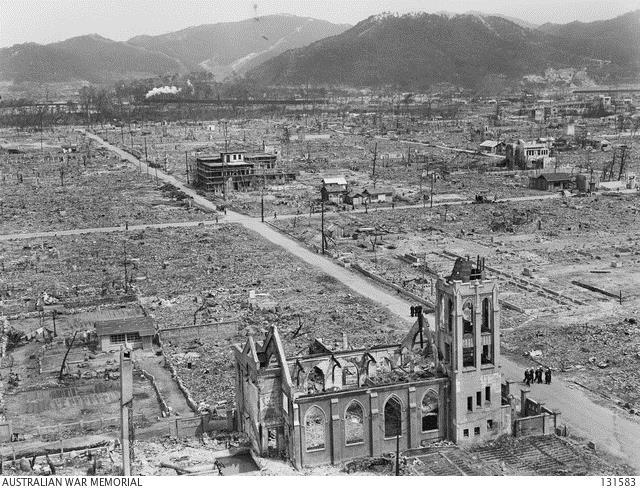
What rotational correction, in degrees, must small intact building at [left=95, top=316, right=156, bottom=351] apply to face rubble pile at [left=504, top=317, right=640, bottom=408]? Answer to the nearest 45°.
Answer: approximately 90° to its left

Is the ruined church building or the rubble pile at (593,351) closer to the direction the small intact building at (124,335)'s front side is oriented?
the ruined church building

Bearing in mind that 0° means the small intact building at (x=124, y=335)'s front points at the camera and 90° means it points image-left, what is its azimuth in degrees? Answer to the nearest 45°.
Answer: approximately 0°

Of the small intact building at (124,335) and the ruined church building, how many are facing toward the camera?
1

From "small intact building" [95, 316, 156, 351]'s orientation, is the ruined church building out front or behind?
out front
